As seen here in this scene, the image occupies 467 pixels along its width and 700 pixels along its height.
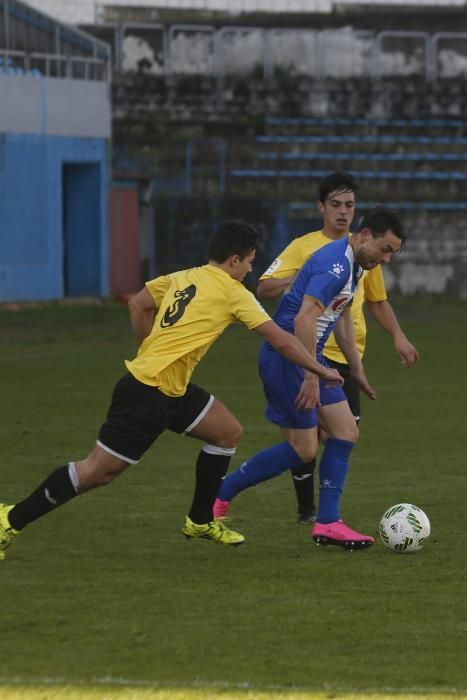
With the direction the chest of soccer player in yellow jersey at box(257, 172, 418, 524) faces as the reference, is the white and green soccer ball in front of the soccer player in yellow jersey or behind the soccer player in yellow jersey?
in front

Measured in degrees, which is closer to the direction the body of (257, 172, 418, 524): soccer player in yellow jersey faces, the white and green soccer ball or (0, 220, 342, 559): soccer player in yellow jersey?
the white and green soccer ball

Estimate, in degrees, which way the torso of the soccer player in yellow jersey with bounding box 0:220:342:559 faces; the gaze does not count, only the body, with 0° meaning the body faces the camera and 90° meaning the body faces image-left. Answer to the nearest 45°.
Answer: approximately 225°

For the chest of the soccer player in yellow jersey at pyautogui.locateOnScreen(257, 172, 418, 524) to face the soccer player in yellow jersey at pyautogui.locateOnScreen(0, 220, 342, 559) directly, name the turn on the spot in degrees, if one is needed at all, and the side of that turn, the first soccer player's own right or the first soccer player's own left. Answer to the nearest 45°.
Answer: approximately 90° to the first soccer player's own right

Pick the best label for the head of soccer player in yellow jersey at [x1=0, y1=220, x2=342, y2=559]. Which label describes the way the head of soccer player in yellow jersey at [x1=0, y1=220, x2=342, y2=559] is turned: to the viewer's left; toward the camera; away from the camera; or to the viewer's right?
to the viewer's right

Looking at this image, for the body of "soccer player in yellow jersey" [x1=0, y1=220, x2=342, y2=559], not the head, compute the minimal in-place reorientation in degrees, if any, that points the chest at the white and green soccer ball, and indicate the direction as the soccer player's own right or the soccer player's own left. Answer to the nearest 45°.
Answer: approximately 45° to the soccer player's own right

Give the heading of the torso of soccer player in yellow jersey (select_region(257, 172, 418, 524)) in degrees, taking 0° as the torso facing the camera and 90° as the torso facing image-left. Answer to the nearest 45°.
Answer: approximately 315°
